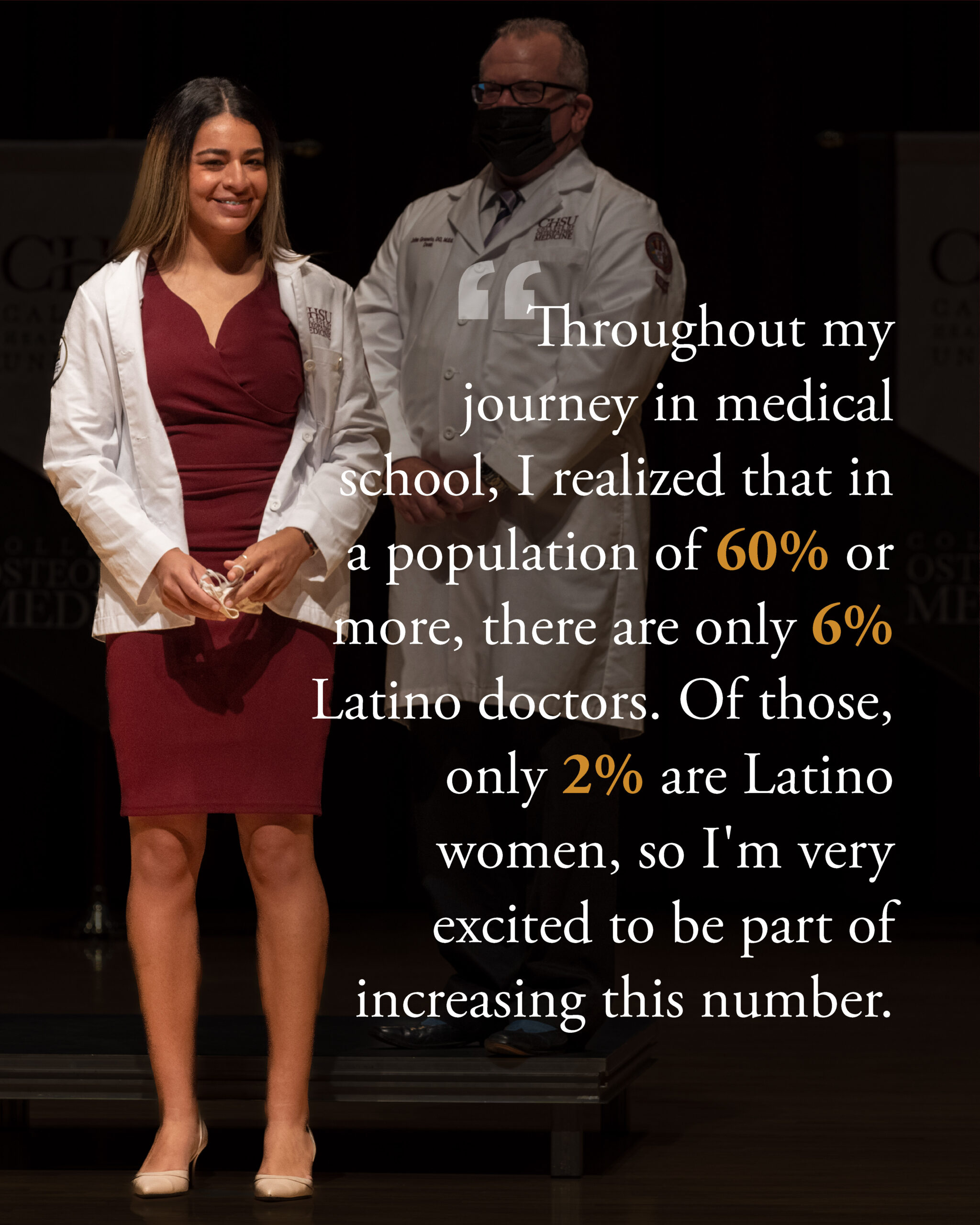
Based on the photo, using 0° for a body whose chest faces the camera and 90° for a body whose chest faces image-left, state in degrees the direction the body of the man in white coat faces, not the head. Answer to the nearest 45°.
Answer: approximately 45°

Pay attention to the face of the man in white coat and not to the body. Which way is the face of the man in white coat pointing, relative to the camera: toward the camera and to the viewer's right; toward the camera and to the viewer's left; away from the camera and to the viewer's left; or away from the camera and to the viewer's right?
toward the camera and to the viewer's left

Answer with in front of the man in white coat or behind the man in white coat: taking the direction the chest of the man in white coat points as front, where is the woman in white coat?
in front

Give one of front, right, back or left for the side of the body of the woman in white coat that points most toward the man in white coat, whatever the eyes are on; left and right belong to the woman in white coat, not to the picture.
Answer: back

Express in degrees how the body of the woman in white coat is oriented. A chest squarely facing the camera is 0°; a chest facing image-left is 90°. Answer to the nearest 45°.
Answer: approximately 0°

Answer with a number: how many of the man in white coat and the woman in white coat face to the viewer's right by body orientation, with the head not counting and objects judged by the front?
0
